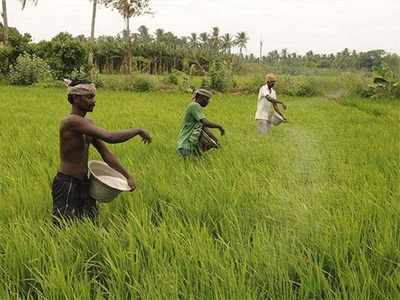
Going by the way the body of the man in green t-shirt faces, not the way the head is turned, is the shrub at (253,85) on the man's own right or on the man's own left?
on the man's own left

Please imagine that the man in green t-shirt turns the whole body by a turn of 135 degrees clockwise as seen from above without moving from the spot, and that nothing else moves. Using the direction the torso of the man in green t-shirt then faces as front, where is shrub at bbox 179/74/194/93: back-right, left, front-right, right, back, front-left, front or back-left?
back-right

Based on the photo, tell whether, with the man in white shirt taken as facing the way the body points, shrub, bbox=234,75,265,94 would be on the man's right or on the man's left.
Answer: on the man's left

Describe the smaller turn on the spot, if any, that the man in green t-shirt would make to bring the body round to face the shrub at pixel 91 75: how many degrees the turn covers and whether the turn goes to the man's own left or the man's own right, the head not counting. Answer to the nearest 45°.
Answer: approximately 90° to the man's own left

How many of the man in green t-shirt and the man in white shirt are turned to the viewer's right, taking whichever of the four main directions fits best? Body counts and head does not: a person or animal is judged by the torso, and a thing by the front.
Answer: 2

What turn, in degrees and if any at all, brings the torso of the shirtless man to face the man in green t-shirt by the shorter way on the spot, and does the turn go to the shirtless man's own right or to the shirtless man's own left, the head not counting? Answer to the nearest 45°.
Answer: approximately 45° to the shirtless man's own left

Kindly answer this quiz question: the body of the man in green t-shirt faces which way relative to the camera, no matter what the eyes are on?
to the viewer's right

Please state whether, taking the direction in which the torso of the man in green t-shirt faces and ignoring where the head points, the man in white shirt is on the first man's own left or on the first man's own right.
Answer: on the first man's own left

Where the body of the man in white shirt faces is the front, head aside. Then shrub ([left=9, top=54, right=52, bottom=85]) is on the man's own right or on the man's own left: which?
on the man's own left

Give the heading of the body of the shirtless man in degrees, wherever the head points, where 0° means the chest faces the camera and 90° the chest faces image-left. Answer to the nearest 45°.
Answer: approximately 270°

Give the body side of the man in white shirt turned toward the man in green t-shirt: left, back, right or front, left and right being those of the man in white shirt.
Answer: right

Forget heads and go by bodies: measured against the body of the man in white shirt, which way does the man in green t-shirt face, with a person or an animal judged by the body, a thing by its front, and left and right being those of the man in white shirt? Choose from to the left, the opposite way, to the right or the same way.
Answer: the same way

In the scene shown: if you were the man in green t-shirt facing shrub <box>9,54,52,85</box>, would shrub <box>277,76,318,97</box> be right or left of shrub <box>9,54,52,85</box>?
right

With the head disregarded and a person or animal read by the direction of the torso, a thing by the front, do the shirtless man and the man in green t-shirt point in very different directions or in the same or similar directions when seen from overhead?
same or similar directions

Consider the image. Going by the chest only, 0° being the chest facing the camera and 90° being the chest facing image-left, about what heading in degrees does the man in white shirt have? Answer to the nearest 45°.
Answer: approximately 270°

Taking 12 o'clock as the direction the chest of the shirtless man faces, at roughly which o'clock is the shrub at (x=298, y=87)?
The shrub is roughly at 10 o'clock from the shirtless man.

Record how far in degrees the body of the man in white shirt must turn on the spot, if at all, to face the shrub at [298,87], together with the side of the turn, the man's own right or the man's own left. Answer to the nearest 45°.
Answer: approximately 90° to the man's own left
